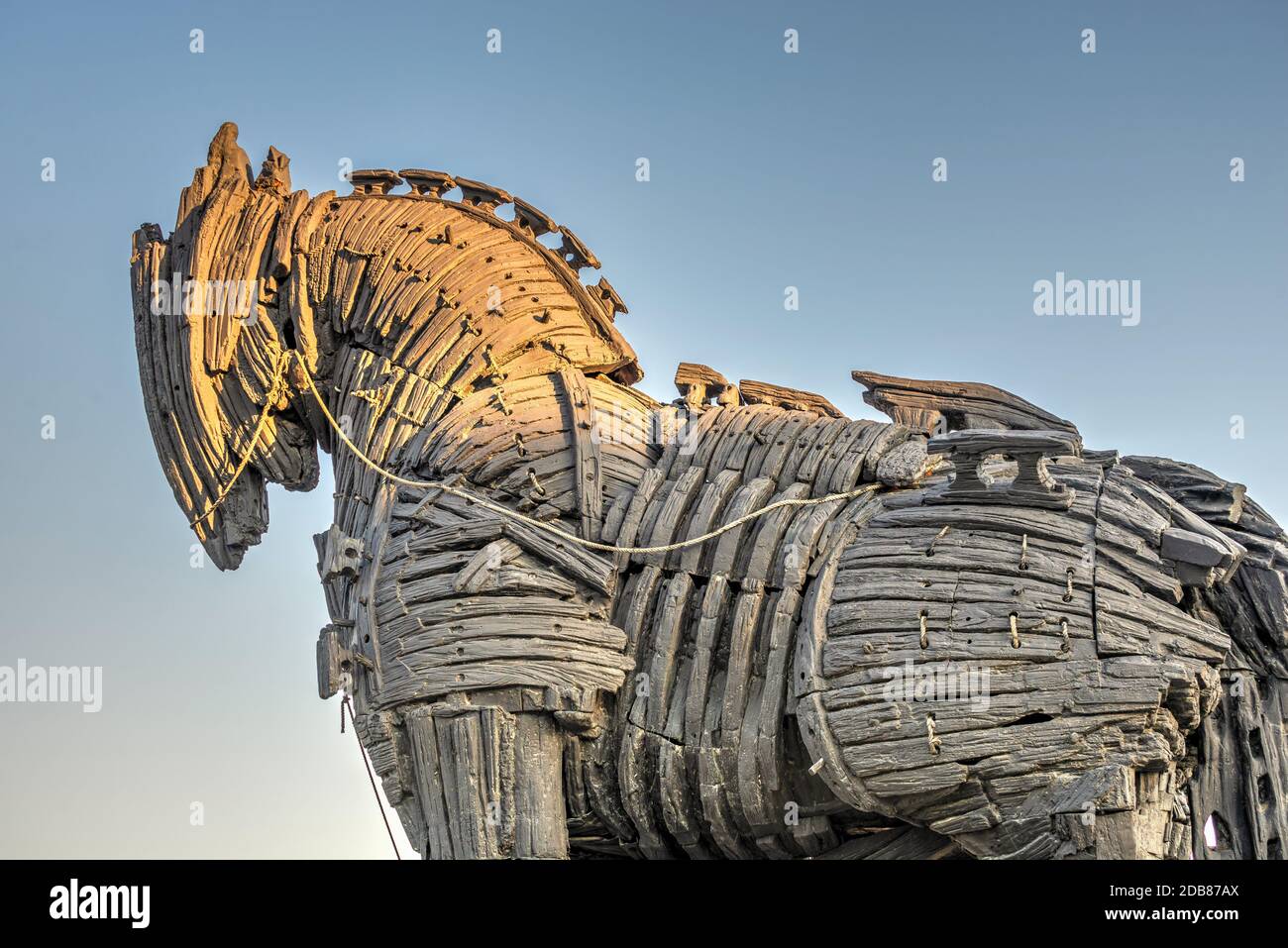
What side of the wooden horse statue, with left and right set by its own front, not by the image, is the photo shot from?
left
